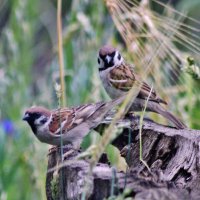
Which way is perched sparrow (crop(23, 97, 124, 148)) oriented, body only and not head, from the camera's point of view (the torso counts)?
to the viewer's left

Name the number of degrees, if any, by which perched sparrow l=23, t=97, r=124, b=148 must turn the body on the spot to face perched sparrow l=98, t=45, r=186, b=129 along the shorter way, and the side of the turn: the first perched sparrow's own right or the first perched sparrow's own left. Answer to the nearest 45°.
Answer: approximately 135° to the first perched sparrow's own right
